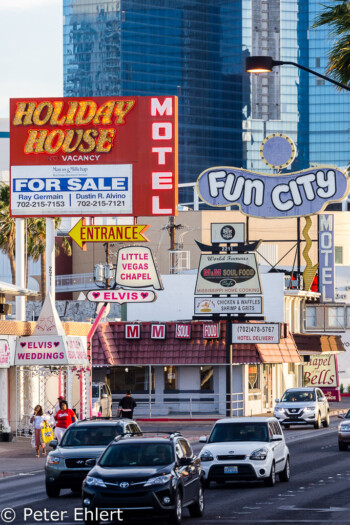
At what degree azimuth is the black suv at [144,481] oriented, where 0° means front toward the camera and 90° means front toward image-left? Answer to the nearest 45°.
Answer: approximately 45°

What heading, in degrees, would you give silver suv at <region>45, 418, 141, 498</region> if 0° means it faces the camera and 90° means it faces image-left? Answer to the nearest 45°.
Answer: approximately 45°

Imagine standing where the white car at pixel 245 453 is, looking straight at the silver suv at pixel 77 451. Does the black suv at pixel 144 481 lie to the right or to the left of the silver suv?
left
